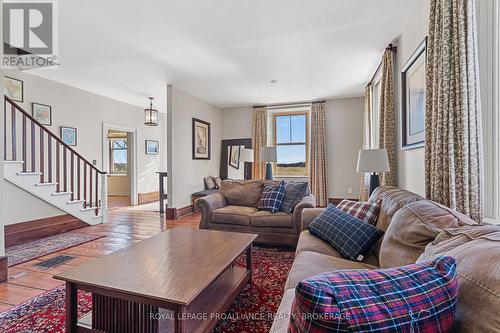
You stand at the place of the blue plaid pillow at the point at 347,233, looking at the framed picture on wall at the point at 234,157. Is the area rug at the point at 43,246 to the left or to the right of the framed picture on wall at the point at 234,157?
left

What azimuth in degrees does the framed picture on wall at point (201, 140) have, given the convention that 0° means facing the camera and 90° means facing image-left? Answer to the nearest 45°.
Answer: approximately 315°

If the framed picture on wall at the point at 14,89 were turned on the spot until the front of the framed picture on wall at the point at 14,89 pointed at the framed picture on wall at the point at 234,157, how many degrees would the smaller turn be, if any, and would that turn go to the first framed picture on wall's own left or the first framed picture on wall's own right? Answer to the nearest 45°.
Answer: approximately 45° to the first framed picture on wall's own left

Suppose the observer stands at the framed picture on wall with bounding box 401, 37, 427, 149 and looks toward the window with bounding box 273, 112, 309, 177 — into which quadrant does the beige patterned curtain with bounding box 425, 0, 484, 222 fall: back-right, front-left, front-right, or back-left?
back-left
